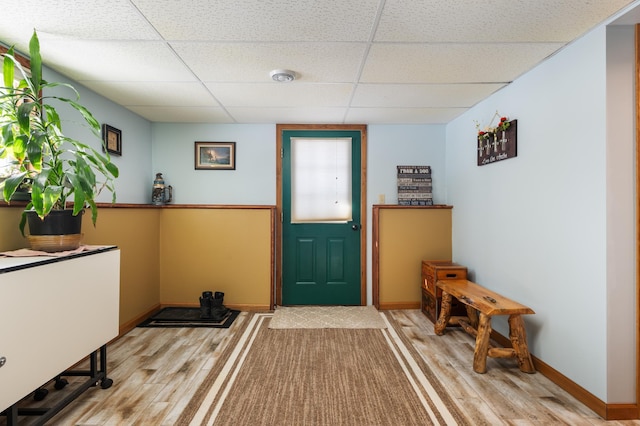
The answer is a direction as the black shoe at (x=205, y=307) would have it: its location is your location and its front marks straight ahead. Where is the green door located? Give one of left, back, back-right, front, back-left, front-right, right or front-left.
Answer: left

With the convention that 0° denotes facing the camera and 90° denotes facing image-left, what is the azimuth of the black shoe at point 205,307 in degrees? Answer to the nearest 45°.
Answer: approximately 0°

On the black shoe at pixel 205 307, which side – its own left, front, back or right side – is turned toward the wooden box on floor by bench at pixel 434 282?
left

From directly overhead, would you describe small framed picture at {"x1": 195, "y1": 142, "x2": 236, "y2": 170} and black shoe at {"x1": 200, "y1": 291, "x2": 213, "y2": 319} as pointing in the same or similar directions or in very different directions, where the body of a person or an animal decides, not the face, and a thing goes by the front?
same or similar directions

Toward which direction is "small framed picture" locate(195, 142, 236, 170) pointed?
toward the camera

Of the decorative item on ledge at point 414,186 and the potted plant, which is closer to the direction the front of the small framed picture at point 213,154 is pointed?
the potted plant

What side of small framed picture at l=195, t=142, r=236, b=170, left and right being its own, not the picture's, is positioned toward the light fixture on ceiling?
front

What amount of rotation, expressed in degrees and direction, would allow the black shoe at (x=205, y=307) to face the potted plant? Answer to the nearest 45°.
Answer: approximately 45° to its right

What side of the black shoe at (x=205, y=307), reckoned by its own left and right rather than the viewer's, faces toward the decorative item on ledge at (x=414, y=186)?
left

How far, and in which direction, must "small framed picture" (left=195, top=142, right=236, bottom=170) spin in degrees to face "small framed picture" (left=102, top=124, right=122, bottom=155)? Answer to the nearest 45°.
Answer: approximately 45° to its right

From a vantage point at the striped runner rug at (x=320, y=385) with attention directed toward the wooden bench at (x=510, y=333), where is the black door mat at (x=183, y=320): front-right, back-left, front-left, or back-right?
back-left
